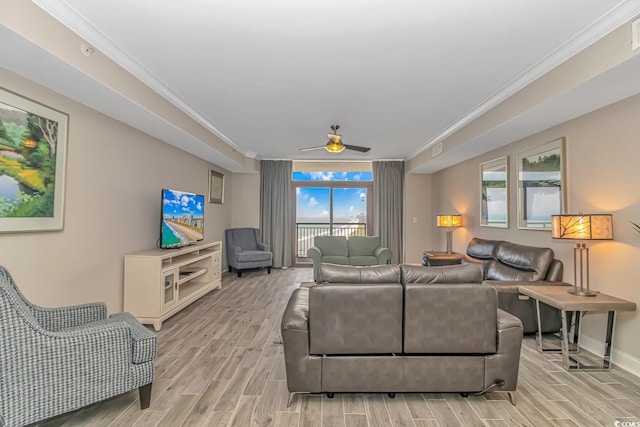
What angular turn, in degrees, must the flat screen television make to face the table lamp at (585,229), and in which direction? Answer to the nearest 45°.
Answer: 0° — it already faces it

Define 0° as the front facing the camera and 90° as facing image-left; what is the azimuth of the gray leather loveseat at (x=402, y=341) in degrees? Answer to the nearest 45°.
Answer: approximately 180°

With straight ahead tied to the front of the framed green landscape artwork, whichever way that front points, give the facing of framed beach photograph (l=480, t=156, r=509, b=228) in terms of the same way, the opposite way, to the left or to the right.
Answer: the opposite way

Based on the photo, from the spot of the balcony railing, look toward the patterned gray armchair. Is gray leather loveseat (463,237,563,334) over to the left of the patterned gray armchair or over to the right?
left

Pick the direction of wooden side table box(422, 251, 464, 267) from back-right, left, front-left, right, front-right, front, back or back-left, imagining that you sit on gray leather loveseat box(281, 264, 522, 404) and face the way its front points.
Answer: front

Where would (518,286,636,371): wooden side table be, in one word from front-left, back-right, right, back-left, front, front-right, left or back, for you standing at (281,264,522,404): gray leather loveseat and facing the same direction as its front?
front-right

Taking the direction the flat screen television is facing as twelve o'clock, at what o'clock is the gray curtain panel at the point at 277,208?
The gray curtain panel is roughly at 9 o'clock from the flat screen television.

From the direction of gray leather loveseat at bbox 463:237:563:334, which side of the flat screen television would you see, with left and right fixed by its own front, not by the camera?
front

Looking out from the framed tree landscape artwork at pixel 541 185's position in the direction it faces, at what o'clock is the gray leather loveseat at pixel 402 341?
The gray leather loveseat is roughly at 11 o'clock from the framed tree landscape artwork.

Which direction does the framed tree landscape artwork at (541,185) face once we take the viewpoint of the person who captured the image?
facing the viewer and to the left of the viewer

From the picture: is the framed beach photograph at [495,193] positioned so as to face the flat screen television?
yes

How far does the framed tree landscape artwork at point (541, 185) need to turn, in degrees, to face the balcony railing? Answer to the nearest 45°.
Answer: approximately 45° to its right

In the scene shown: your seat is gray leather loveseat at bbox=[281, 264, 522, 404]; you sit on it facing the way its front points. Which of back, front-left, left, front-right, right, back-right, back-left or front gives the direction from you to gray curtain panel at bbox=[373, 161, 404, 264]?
front

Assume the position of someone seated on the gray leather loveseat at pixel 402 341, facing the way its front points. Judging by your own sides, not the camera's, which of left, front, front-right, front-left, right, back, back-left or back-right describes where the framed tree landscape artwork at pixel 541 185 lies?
front-right

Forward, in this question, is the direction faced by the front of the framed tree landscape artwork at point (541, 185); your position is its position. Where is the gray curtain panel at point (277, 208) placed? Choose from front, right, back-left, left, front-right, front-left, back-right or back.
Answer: front-right

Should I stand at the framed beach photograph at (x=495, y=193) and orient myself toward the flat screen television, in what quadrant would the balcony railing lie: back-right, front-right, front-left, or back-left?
front-right

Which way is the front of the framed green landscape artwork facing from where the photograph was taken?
facing the viewer and to the right of the viewer
